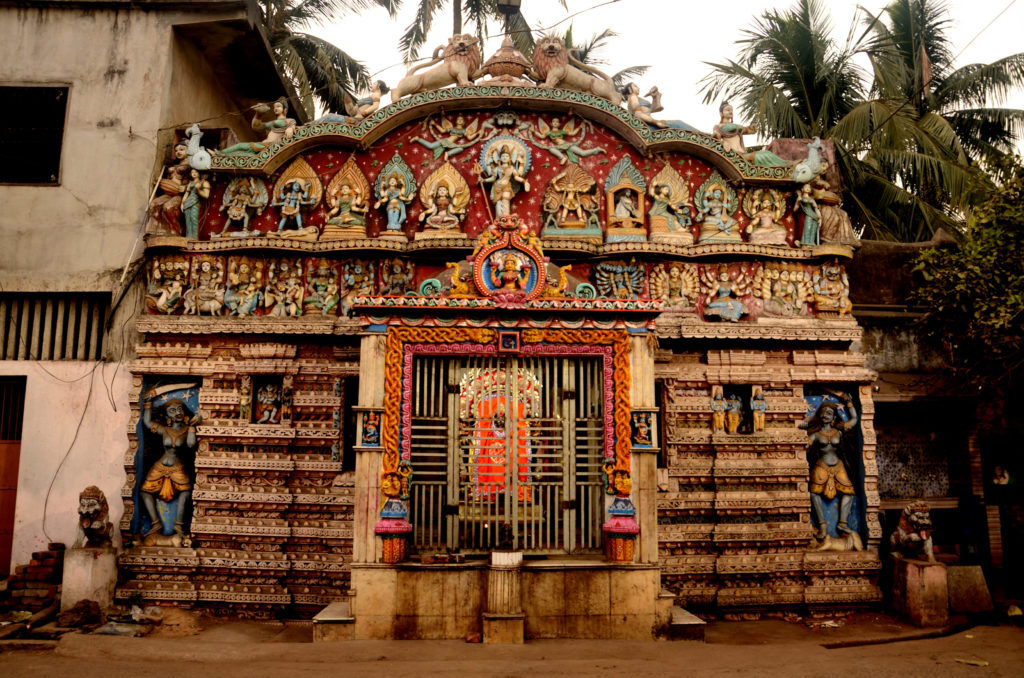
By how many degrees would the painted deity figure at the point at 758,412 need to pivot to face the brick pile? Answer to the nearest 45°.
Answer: approximately 90° to its right

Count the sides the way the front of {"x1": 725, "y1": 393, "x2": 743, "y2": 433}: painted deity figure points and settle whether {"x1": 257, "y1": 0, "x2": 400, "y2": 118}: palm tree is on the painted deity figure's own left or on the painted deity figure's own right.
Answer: on the painted deity figure's own right

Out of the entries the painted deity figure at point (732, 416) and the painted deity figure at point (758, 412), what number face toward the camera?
2

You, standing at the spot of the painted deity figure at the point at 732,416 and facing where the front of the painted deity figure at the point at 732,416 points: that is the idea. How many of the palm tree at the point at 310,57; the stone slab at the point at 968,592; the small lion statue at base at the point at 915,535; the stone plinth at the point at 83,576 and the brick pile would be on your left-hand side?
2

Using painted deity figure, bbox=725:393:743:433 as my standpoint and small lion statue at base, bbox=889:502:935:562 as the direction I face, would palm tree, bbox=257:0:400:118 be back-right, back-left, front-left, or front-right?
back-left

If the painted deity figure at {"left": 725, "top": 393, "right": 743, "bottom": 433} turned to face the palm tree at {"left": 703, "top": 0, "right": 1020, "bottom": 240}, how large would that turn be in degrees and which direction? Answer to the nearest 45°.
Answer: approximately 135° to its left

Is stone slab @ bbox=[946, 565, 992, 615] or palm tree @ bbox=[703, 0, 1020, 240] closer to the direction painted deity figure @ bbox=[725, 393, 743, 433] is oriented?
the stone slab

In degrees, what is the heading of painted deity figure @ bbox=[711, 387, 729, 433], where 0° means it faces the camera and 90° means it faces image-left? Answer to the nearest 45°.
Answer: approximately 0°

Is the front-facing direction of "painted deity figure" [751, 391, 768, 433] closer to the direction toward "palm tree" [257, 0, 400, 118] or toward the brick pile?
the brick pile

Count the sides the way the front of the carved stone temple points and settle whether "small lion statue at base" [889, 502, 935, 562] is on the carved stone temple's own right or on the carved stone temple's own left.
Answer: on the carved stone temple's own left

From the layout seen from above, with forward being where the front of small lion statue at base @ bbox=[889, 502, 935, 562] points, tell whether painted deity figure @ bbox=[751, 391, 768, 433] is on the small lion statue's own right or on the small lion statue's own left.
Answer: on the small lion statue's own right

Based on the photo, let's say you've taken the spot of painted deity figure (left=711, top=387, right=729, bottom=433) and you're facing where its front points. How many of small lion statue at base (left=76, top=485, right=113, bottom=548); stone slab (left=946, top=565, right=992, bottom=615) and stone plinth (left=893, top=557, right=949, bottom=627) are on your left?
2

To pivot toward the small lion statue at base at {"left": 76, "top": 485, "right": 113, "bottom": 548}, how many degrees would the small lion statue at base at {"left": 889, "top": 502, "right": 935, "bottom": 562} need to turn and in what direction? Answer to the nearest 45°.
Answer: approximately 90° to its right
